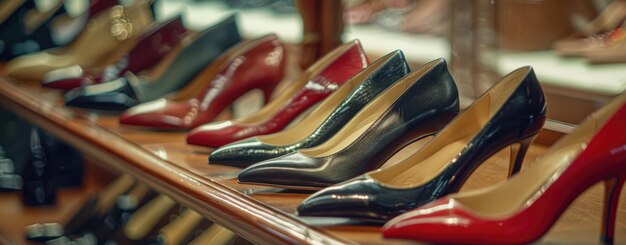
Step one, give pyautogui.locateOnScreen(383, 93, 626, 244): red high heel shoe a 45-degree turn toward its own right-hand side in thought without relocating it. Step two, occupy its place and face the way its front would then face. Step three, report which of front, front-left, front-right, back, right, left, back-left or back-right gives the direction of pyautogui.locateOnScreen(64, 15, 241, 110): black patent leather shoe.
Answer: front

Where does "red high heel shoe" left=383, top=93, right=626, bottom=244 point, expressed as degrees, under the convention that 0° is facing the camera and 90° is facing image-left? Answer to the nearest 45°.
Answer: approximately 90°

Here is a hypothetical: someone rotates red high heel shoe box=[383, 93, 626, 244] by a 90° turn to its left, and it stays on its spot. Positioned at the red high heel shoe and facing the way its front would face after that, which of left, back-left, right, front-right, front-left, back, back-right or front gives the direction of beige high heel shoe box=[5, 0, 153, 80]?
back-right

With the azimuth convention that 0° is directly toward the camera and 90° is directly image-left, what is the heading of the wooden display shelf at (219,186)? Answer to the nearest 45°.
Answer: approximately 45°

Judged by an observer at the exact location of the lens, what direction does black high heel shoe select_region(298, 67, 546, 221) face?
facing the viewer and to the left of the viewer
